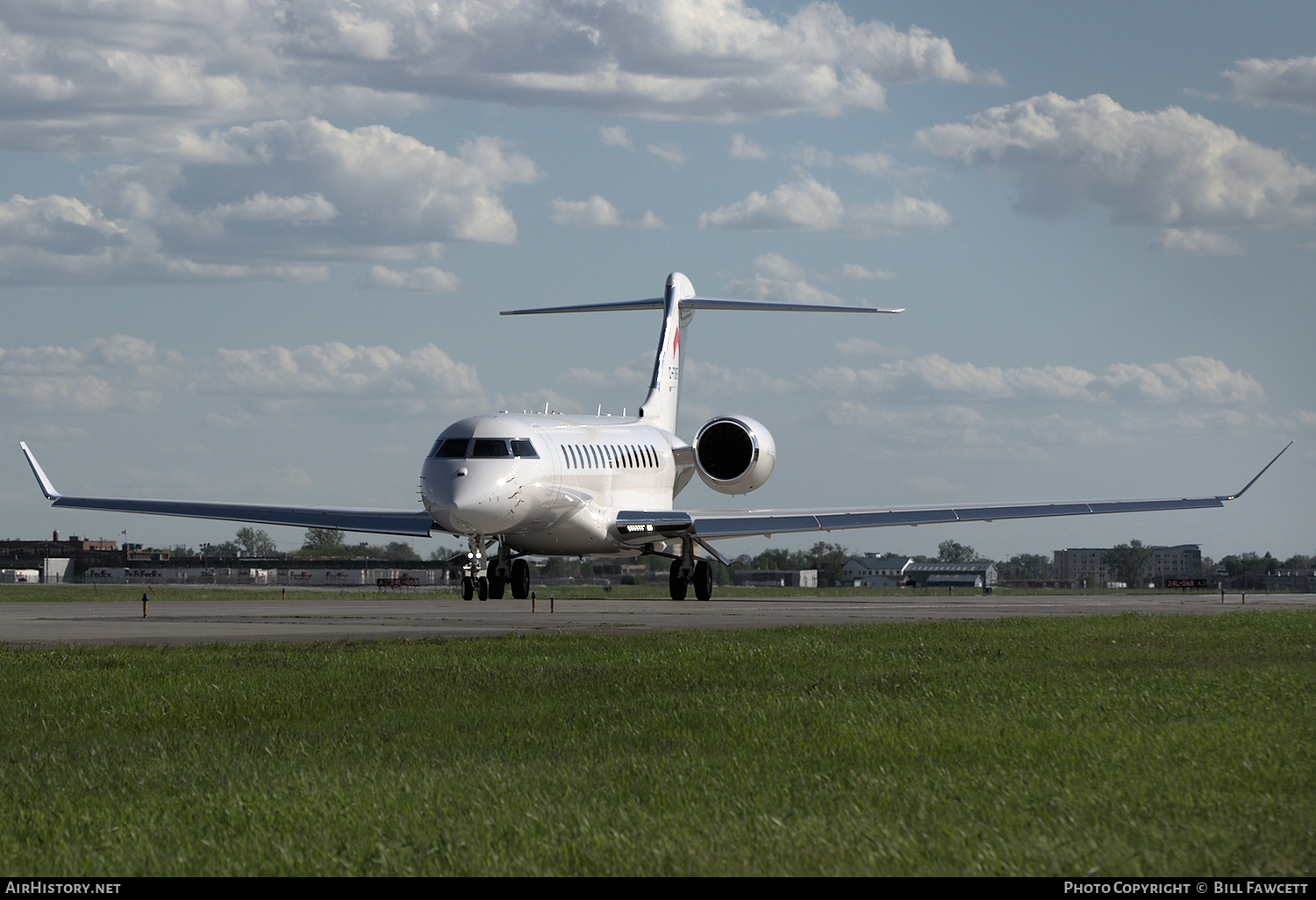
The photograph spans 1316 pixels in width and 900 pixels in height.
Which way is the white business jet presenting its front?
toward the camera
